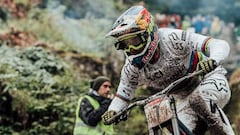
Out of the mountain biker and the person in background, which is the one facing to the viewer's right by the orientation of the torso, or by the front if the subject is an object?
the person in background

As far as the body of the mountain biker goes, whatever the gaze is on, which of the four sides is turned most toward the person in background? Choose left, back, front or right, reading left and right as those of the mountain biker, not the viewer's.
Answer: right

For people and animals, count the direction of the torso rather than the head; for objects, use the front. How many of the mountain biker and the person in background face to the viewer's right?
1

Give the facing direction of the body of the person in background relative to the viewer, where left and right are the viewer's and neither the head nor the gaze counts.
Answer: facing to the right of the viewer

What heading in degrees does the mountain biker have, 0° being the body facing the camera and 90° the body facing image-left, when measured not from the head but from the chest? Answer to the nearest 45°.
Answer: approximately 45°
